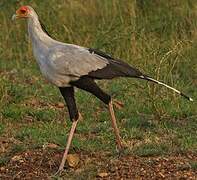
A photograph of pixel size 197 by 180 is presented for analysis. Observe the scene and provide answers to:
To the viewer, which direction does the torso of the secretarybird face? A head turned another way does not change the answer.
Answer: to the viewer's left

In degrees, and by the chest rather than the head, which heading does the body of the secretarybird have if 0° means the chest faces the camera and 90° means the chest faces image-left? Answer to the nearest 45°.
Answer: approximately 90°
